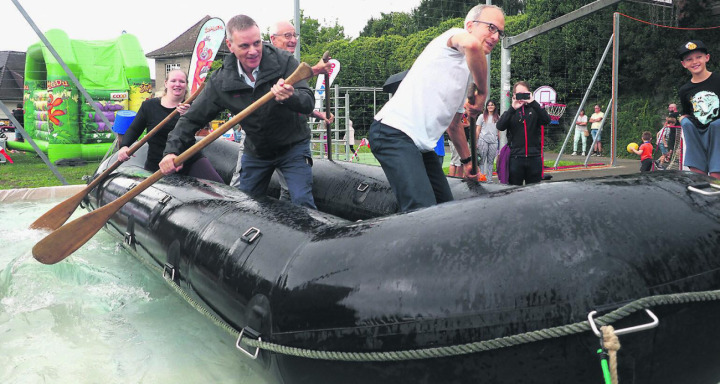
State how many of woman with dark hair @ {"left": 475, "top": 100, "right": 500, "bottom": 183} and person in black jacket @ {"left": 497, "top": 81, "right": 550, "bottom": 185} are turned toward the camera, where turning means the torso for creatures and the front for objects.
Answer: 2

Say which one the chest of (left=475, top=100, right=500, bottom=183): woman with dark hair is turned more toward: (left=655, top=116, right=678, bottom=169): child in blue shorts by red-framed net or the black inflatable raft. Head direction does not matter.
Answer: the black inflatable raft

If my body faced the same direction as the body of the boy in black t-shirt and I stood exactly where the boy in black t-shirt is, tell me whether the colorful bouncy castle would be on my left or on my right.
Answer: on my right

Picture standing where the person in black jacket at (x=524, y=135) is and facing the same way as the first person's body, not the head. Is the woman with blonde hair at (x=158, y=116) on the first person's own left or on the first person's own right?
on the first person's own right

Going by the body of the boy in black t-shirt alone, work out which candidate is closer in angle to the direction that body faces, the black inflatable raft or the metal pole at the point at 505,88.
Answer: the black inflatable raft

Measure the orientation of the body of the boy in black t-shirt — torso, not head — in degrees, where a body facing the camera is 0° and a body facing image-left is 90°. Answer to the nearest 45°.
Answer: approximately 0°
